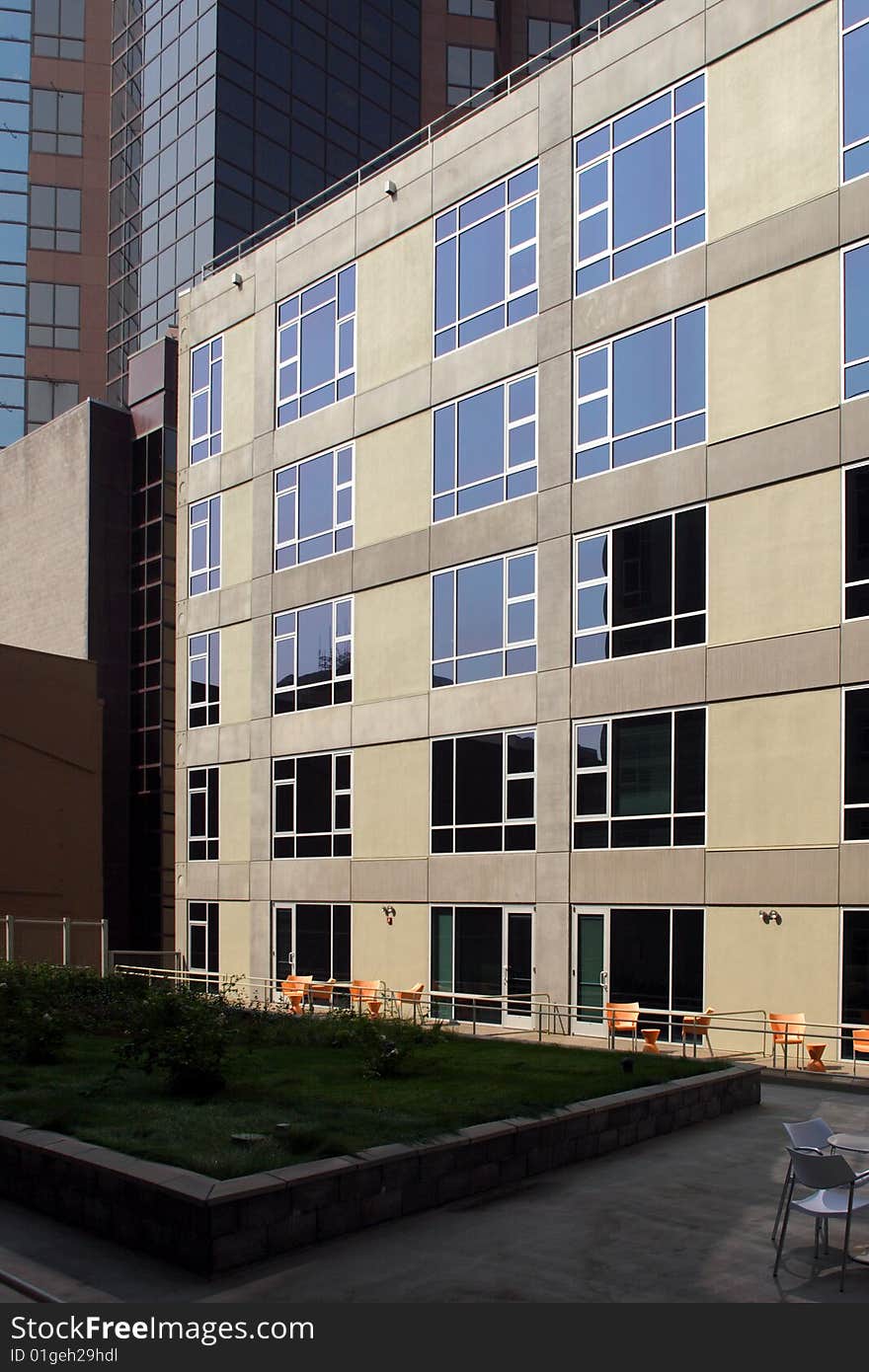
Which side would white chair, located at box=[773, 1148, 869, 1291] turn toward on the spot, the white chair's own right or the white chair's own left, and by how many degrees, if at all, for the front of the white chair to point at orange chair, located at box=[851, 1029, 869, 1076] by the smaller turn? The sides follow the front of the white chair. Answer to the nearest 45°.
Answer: approximately 45° to the white chair's own left

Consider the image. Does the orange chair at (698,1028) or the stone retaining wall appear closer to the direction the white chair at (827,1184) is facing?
the orange chair

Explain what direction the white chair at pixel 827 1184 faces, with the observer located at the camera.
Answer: facing away from the viewer and to the right of the viewer

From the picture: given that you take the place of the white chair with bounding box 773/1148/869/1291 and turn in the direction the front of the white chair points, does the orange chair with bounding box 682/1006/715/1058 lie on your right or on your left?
on your left

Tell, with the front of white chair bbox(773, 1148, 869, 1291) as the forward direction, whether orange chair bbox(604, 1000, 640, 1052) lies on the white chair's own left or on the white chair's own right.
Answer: on the white chair's own left

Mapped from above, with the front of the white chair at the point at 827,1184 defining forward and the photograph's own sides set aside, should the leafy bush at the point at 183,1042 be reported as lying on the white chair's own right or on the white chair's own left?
on the white chair's own left
